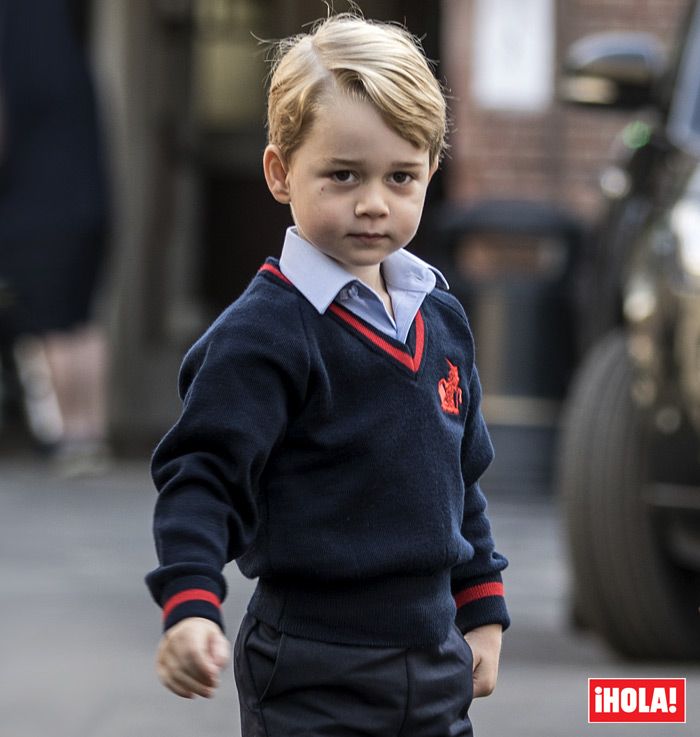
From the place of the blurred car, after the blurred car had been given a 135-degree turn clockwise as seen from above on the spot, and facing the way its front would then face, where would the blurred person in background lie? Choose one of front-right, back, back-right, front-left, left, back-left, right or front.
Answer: front

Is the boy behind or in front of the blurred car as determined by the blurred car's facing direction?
in front

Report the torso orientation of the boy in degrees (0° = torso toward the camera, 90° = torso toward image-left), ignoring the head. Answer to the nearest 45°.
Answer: approximately 315°
